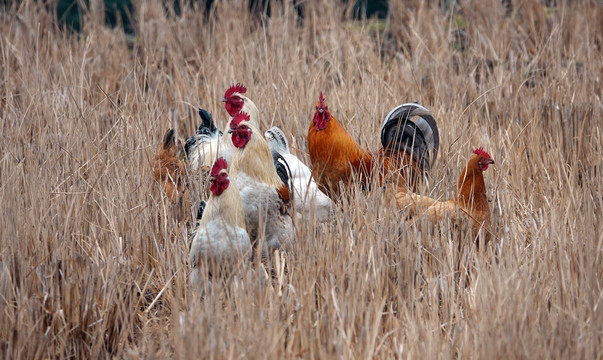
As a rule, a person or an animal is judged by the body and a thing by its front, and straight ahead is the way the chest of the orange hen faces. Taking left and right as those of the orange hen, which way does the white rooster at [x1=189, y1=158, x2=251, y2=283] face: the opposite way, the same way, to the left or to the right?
to the right

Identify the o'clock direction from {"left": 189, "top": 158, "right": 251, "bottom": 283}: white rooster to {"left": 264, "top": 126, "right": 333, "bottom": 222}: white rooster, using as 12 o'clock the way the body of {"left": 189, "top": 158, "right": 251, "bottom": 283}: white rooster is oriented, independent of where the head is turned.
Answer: {"left": 264, "top": 126, "right": 333, "bottom": 222}: white rooster is roughly at 7 o'clock from {"left": 189, "top": 158, "right": 251, "bottom": 283}: white rooster.

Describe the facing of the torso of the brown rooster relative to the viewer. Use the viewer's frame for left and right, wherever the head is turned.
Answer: facing the viewer and to the left of the viewer

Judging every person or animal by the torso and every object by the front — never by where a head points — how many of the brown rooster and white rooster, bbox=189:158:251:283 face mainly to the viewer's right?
0

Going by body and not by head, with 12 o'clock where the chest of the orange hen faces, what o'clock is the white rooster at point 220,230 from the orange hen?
The white rooster is roughly at 5 o'clock from the orange hen.

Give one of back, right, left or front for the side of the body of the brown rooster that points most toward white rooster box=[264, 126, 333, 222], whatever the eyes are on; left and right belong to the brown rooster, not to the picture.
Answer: front

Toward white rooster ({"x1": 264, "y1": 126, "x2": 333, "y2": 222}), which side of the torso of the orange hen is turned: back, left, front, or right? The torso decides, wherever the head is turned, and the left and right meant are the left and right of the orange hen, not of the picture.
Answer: back

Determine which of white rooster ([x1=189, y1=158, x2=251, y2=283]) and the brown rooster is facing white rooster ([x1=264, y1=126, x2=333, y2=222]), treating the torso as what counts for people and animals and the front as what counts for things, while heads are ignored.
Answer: the brown rooster

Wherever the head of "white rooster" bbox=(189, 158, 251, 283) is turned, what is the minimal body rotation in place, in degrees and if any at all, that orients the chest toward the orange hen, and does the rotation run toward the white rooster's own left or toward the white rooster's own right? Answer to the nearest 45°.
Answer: approximately 90° to the white rooster's own left

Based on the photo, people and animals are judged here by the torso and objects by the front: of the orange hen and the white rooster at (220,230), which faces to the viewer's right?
the orange hen

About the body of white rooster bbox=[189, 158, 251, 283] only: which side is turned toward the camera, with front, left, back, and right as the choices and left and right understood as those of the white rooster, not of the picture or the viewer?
front

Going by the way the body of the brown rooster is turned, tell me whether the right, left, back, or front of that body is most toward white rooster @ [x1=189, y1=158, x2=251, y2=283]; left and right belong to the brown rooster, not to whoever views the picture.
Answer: front

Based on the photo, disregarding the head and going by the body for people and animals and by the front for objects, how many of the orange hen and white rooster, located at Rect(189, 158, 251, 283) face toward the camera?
1

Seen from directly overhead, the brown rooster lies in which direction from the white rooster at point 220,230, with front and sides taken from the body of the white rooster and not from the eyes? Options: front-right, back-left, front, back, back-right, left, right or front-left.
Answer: back-left

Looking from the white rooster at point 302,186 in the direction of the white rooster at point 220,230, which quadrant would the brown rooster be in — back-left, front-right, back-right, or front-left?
back-left

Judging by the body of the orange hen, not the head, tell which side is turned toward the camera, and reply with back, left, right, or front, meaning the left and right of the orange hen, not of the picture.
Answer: right
